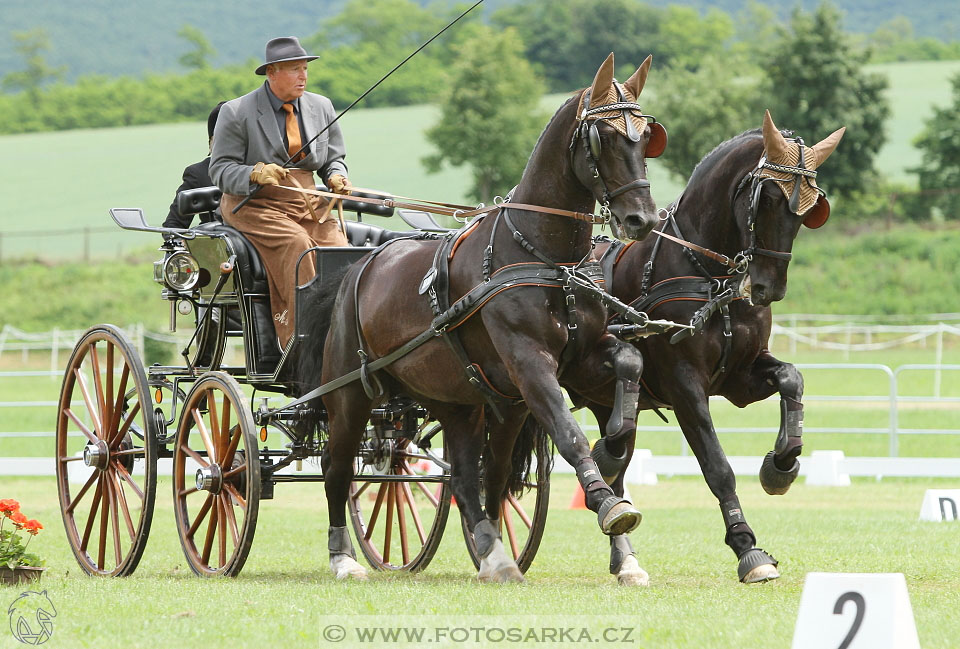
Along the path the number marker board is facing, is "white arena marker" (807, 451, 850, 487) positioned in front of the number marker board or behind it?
behind

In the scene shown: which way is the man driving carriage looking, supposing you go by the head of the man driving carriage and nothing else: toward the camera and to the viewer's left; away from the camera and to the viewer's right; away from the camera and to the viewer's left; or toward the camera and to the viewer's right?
toward the camera and to the viewer's right

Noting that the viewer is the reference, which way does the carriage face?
facing the viewer and to the right of the viewer

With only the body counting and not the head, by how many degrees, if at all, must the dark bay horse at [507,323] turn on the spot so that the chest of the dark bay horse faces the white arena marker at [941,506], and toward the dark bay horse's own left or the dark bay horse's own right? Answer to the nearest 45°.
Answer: approximately 90° to the dark bay horse's own left

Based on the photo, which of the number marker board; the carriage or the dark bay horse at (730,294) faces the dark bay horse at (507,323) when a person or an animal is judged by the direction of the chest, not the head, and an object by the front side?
the carriage

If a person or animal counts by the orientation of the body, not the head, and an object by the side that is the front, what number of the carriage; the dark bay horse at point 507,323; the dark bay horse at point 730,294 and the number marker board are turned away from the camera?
0

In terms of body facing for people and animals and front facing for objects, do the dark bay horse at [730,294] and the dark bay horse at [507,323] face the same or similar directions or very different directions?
same or similar directions

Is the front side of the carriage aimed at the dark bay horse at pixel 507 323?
yes

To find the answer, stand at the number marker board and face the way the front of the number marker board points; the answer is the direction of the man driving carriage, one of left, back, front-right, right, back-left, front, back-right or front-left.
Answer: back-right

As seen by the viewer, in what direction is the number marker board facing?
toward the camera

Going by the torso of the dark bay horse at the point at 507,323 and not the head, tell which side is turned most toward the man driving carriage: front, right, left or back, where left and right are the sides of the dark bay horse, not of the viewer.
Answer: back

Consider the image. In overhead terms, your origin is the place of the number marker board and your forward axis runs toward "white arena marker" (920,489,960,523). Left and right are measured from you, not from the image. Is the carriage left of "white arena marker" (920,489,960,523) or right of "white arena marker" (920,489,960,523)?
left

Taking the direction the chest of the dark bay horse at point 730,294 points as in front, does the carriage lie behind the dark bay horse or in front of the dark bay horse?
behind

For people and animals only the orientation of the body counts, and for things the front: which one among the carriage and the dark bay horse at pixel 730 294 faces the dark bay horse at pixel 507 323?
the carriage

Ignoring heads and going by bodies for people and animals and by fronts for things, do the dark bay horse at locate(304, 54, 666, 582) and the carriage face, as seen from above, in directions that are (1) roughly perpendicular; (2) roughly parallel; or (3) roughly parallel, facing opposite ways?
roughly parallel

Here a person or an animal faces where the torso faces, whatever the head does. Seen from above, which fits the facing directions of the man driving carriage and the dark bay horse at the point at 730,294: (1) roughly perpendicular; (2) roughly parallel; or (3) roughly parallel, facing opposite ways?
roughly parallel
